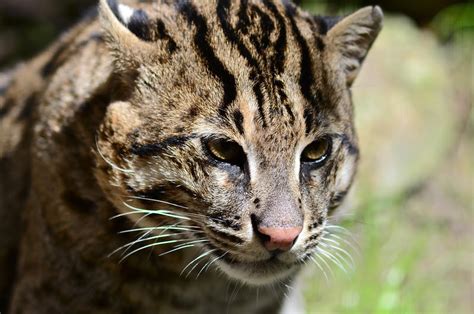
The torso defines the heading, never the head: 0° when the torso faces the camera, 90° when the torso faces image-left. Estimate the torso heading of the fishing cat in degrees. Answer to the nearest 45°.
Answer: approximately 315°
